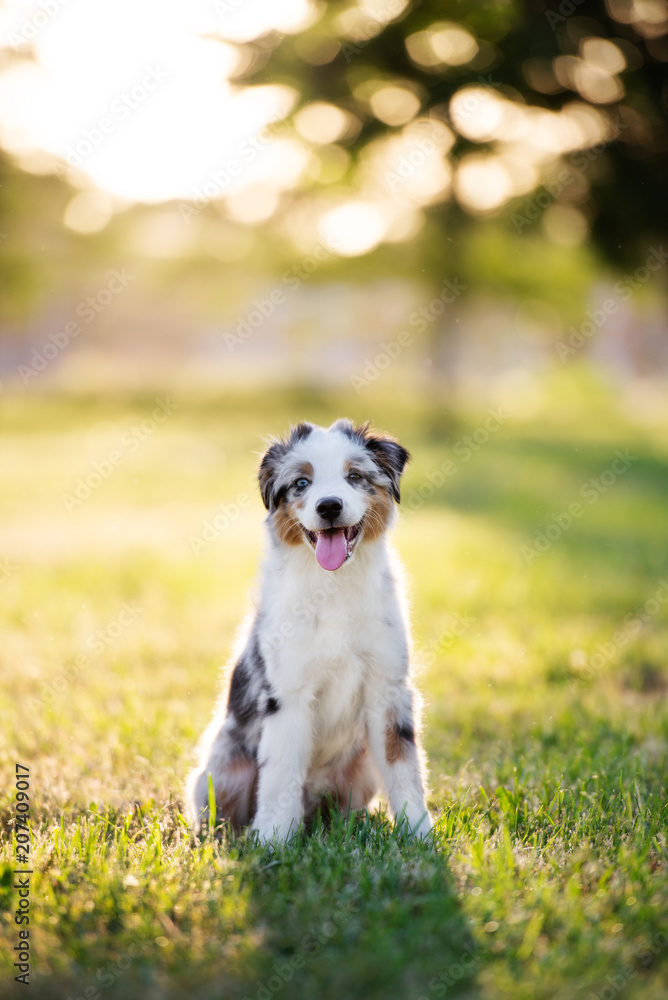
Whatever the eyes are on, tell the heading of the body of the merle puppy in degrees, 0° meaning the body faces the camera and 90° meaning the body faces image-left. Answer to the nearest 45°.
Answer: approximately 0°

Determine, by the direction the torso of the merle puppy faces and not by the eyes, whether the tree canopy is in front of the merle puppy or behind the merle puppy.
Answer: behind
